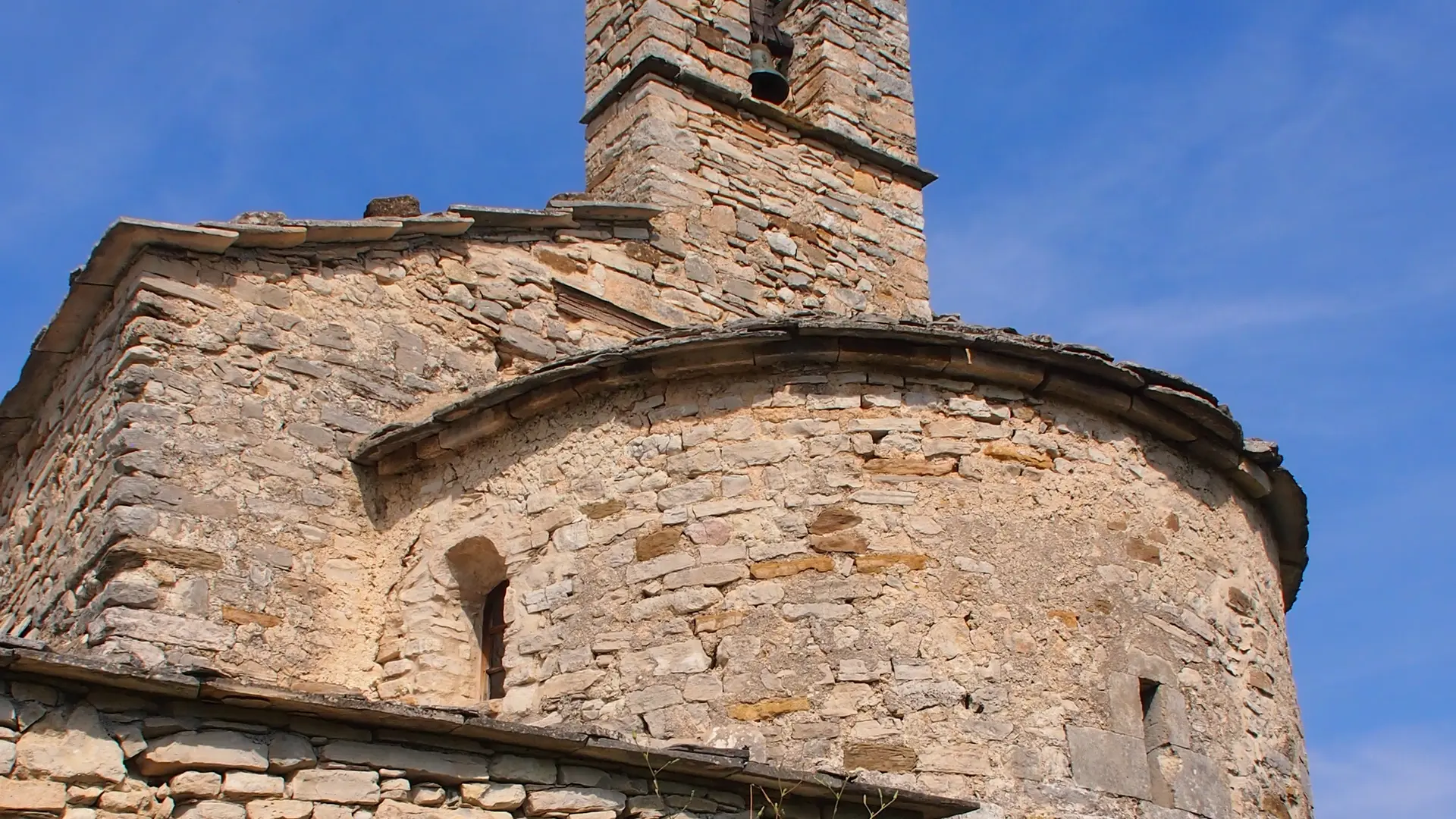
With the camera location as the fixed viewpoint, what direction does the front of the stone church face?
facing away from the viewer and to the left of the viewer
